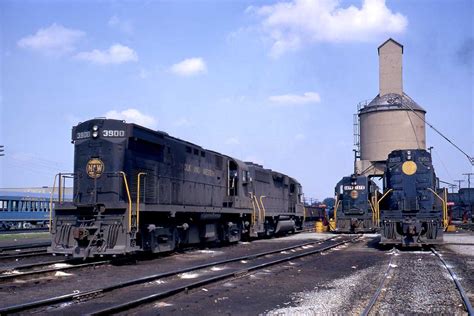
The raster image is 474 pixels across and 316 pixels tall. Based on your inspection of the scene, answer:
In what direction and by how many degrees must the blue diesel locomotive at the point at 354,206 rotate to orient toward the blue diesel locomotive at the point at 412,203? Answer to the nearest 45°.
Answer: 0° — it already faces it

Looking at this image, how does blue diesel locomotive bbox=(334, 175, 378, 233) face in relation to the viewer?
toward the camera

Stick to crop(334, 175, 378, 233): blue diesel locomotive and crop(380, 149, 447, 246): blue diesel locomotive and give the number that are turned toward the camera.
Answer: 2

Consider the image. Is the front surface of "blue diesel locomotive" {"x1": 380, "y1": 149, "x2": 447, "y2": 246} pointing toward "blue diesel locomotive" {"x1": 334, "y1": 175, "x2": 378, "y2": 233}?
no

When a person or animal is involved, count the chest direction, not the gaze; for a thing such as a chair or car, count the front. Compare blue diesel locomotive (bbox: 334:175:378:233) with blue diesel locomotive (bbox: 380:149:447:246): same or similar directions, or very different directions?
same or similar directions
